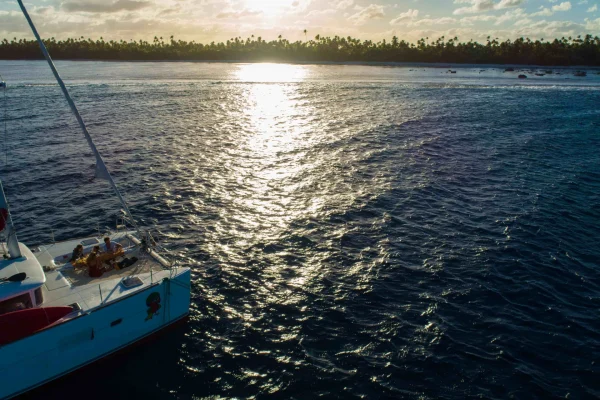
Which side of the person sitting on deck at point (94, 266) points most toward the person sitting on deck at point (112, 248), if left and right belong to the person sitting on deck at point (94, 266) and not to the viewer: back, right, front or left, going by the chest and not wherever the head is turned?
front

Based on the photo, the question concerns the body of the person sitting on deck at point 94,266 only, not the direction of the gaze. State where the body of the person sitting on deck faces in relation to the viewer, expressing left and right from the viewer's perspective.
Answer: facing away from the viewer and to the right of the viewer

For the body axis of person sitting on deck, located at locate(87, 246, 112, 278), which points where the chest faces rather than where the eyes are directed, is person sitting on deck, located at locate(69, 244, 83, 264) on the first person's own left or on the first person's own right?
on the first person's own left
